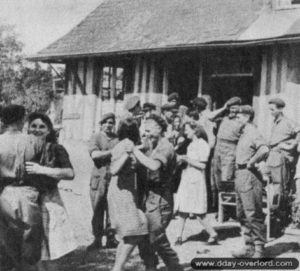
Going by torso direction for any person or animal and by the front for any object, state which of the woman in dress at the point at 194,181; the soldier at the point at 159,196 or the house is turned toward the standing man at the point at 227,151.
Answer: the house

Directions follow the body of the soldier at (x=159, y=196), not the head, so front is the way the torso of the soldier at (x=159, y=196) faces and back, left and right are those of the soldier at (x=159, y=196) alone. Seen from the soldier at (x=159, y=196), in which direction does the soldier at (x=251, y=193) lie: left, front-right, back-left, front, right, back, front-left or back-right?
back-right

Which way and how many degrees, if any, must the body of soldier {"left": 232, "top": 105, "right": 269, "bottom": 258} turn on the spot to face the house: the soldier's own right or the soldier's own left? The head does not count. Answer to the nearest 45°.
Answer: approximately 90° to the soldier's own right

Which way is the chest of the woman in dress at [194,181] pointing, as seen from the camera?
to the viewer's left

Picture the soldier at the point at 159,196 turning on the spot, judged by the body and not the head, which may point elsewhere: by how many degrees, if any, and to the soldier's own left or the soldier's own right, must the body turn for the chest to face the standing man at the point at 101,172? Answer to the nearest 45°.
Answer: approximately 45° to the soldier's own right

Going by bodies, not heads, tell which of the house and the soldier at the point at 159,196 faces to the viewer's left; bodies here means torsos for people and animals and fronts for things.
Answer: the soldier

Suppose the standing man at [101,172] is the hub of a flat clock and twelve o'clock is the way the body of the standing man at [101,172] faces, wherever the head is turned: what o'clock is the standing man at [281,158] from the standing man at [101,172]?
the standing man at [281,158] is roughly at 10 o'clock from the standing man at [101,172].

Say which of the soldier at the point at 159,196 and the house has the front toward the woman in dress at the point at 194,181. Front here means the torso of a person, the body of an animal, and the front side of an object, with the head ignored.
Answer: the house

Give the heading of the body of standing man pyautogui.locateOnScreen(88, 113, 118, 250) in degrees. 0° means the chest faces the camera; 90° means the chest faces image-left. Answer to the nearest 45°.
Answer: approximately 315°

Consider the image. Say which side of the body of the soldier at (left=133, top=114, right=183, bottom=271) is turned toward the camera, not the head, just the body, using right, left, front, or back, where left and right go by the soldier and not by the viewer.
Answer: left
